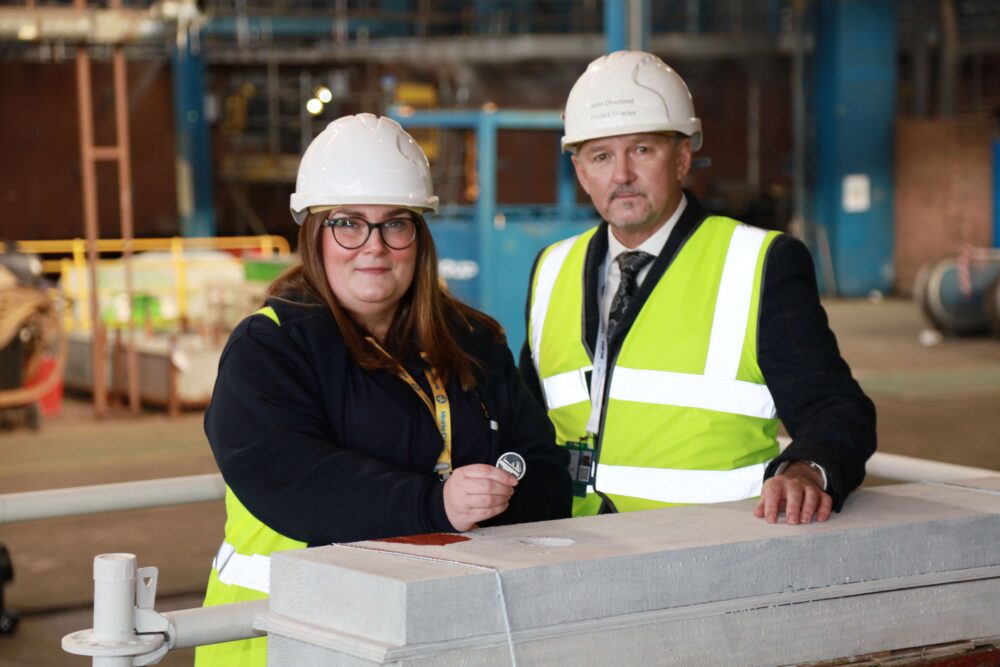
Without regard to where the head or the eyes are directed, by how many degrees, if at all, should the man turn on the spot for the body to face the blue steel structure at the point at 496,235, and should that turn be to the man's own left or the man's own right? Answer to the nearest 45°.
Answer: approximately 135° to the man's own right

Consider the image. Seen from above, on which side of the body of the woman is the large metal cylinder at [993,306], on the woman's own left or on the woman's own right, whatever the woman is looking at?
on the woman's own left

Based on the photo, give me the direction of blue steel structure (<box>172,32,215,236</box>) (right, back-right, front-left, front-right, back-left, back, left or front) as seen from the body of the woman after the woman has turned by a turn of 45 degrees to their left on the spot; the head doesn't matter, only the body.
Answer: left

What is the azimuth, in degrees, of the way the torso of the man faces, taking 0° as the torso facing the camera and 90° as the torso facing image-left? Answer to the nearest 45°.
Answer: approximately 45°

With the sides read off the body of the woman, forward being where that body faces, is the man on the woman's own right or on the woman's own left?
on the woman's own left

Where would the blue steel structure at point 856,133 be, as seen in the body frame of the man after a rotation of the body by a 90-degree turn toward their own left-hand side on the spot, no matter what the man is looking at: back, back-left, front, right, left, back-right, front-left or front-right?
back-left
